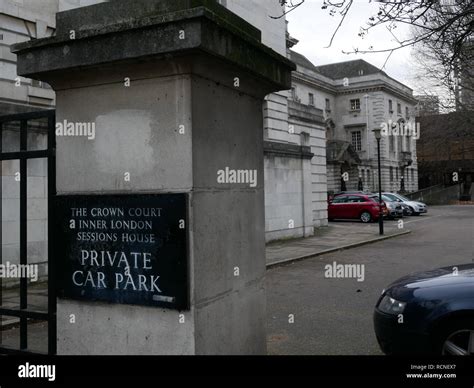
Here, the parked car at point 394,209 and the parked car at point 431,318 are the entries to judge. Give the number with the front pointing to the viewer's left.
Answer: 1

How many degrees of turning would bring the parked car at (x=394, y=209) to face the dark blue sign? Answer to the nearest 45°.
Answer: approximately 45° to its right

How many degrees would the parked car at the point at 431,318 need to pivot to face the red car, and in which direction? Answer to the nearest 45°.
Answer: approximately 90° to its right

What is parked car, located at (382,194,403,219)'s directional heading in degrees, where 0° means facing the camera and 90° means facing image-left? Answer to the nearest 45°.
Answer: approximately 315°

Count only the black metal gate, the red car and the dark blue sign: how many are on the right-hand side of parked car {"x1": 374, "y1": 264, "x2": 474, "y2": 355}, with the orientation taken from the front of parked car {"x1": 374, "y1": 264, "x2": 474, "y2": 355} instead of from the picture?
1

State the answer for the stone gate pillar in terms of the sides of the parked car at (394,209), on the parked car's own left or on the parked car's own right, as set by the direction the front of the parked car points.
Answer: on the parked car's own right

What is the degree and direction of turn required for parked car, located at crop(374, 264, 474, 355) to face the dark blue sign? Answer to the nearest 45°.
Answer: approximately 45° to its left

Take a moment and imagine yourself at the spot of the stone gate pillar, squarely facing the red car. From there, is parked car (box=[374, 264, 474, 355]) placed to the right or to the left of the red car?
right

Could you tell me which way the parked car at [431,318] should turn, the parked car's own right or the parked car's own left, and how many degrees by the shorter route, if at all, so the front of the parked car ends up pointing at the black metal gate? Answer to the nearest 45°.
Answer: approximately 45° to the parked car's own left

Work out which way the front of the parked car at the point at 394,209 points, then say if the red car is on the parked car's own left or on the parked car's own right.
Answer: on the parked car's own right

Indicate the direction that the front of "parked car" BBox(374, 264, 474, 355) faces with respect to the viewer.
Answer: facing to the left of the viewer

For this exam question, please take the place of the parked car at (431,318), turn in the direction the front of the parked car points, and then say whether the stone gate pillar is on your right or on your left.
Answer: on your left
